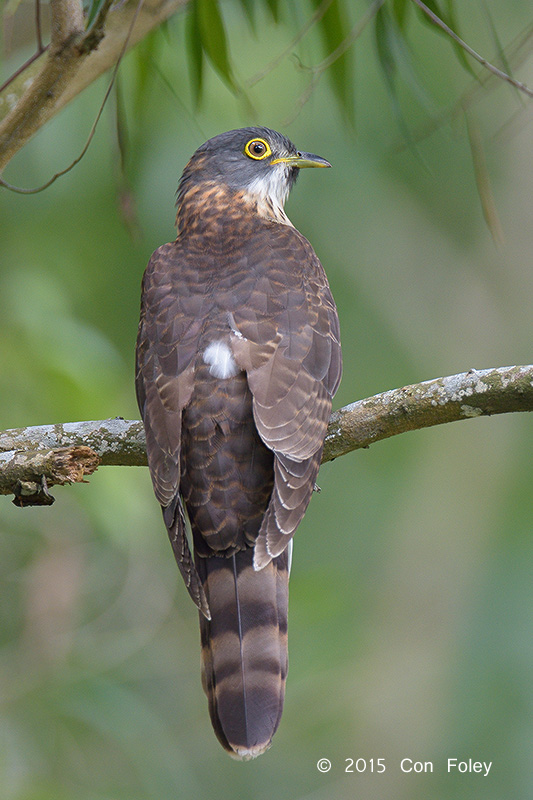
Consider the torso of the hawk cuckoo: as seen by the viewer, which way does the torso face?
away from the camera
